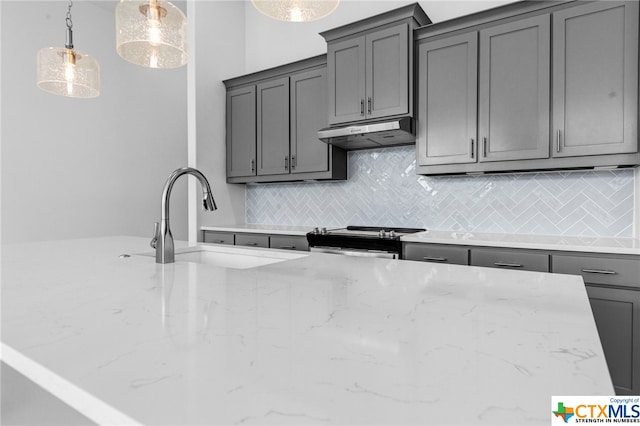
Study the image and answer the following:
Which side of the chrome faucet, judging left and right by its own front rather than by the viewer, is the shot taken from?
right

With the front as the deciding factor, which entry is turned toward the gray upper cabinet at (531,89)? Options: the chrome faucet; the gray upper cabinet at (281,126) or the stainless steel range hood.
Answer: the chrome faucet

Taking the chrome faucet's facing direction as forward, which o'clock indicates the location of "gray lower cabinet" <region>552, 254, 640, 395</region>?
The gray lower cabinet is roughly at 12 o'clock from the chrome faucet.

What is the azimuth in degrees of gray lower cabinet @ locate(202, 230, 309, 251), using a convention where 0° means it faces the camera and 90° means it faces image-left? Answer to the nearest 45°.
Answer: approximately 45°

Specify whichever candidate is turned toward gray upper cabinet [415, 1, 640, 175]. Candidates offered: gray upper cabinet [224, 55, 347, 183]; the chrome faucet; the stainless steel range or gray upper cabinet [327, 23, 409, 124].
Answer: the chrome faucet

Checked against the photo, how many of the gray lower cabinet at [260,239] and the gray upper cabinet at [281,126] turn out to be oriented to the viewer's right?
0

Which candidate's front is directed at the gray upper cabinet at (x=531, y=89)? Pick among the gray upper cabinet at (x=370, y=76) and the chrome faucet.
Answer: the chrome faucet
